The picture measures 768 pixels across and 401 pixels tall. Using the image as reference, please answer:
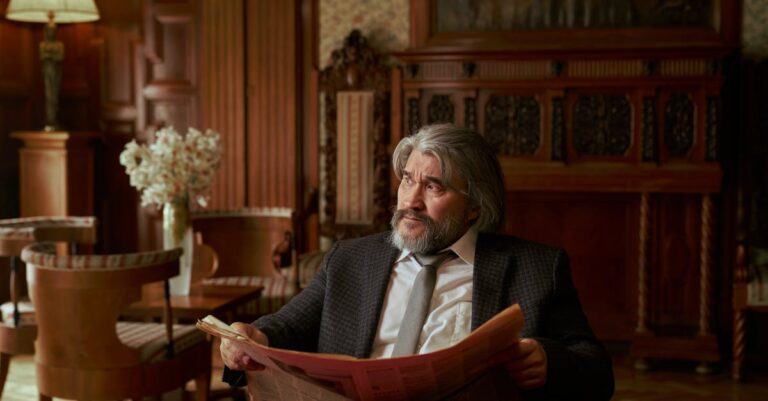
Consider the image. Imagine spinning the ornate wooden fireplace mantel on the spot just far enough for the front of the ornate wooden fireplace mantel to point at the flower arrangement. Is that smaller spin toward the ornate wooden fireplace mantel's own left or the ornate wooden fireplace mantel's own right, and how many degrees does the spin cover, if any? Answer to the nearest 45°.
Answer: approximately 45° to the ornate wooden fireplace mantel's own right

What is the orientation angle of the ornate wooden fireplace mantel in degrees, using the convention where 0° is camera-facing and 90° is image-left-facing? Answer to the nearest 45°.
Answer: approximately 0°

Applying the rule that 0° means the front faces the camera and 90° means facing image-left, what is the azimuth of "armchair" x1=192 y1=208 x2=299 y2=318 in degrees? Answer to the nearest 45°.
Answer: approximately 45°

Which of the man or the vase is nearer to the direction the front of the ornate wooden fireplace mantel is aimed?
the man

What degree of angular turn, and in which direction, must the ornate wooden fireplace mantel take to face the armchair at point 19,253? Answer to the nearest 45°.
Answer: approximately 45° to its right

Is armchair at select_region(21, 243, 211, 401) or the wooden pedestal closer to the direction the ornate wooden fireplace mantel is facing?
the armchair

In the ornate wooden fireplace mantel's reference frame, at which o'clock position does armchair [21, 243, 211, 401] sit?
The armchair is roughly at 1 o'clock from the ornate wooden fireplace mantel.

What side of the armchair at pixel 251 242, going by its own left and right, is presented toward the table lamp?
right

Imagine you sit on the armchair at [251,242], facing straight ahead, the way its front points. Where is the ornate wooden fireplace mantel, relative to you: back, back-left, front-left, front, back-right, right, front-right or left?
back-left
